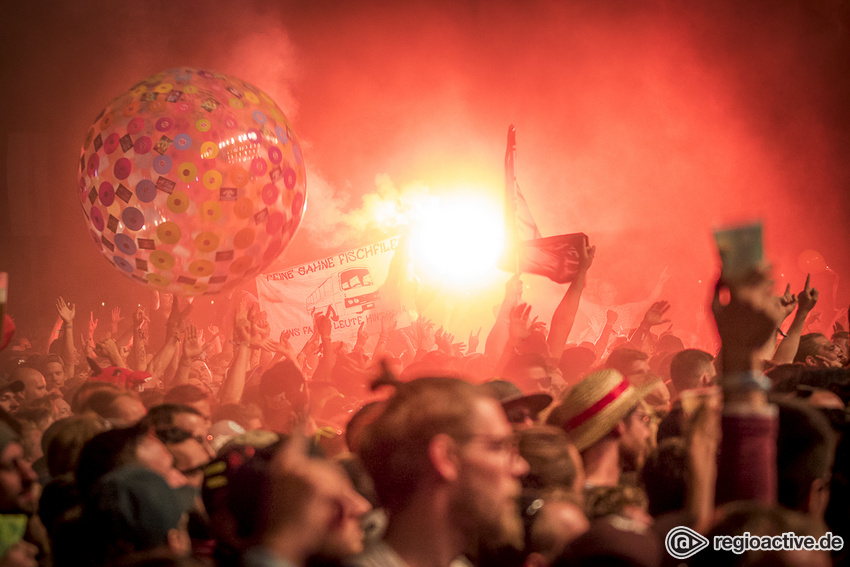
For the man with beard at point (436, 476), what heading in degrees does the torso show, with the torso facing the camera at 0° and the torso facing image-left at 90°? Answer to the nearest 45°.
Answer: approximately 270°

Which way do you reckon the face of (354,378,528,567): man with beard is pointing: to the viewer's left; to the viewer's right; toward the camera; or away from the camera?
to the viewer's right

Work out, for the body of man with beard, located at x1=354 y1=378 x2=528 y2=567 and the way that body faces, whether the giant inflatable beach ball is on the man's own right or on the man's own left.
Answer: on the man's own left
